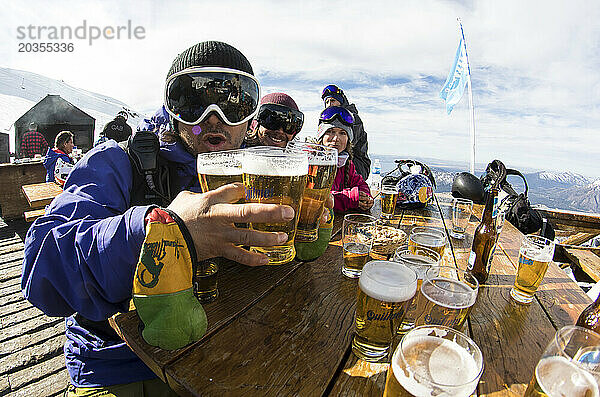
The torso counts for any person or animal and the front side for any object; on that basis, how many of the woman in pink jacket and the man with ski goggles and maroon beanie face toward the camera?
2

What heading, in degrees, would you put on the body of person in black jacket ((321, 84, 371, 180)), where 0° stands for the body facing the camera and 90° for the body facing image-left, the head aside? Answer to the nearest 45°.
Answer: approximately 45°

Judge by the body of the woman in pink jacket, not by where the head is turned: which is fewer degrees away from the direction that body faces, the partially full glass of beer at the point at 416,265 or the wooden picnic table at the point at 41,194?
the partially full glass of beer

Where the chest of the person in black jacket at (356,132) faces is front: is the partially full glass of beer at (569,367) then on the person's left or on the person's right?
on the person's left

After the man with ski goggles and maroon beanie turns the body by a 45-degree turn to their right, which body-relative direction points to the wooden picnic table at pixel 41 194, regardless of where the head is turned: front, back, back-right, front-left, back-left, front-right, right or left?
right

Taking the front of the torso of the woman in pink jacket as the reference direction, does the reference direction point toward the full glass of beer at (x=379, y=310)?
yes

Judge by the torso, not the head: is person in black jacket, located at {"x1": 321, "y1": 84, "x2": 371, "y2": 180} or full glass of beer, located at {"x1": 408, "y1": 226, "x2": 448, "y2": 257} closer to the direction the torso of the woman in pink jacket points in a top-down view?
the full glass of beer

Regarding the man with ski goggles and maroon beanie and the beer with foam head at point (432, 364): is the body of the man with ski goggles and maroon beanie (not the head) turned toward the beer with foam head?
yes
